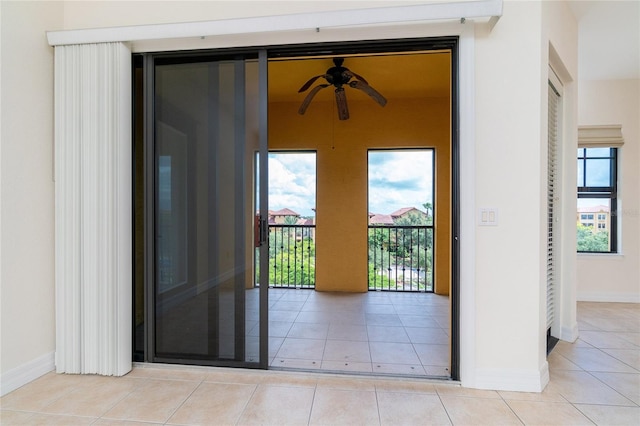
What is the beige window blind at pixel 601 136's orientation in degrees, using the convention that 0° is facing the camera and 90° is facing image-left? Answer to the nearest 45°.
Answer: approximately 0°

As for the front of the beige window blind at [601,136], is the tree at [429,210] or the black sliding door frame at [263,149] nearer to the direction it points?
the black sliding door frame

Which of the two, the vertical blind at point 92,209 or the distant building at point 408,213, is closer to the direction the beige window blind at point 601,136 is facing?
the vertical blind

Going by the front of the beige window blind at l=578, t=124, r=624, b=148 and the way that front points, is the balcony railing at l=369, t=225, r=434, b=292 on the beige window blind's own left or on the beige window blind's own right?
on the beige window blind's own right

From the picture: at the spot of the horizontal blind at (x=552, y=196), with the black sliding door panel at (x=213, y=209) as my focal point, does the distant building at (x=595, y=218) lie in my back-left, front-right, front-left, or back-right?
back-right

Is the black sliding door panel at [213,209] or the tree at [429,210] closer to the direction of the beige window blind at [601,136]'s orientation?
the black sliding door panel

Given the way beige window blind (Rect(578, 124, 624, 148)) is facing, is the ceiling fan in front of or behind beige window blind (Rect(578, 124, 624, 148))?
in front

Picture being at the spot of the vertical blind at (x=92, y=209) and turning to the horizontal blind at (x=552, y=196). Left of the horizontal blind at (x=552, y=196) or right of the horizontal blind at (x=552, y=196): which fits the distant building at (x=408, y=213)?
left
